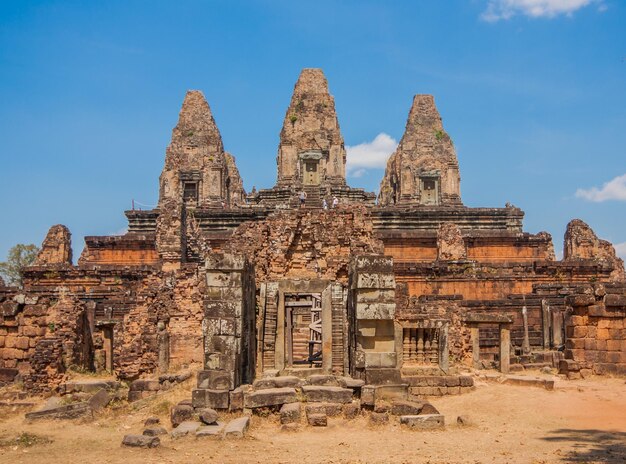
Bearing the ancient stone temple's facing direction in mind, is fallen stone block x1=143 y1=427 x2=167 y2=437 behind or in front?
in front

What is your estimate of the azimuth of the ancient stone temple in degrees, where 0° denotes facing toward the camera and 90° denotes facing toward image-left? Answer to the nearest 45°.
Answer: approximately 0°

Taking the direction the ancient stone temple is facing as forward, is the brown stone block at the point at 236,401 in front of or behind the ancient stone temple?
in front

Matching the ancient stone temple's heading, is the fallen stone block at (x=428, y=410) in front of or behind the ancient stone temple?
in front

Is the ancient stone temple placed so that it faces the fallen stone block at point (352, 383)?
yes

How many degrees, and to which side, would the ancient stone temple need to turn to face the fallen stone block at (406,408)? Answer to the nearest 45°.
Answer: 0° — it already faces it

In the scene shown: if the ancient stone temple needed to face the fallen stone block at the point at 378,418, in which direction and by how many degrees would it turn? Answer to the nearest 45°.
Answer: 0° — it already faces it

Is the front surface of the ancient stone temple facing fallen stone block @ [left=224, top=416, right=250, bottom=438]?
yes

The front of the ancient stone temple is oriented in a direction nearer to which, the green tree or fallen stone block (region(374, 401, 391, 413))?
the fallen stone block

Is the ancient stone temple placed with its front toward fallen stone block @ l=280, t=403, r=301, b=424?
yes

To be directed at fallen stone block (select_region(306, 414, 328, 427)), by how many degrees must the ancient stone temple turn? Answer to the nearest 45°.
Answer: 0° — it already faces it
